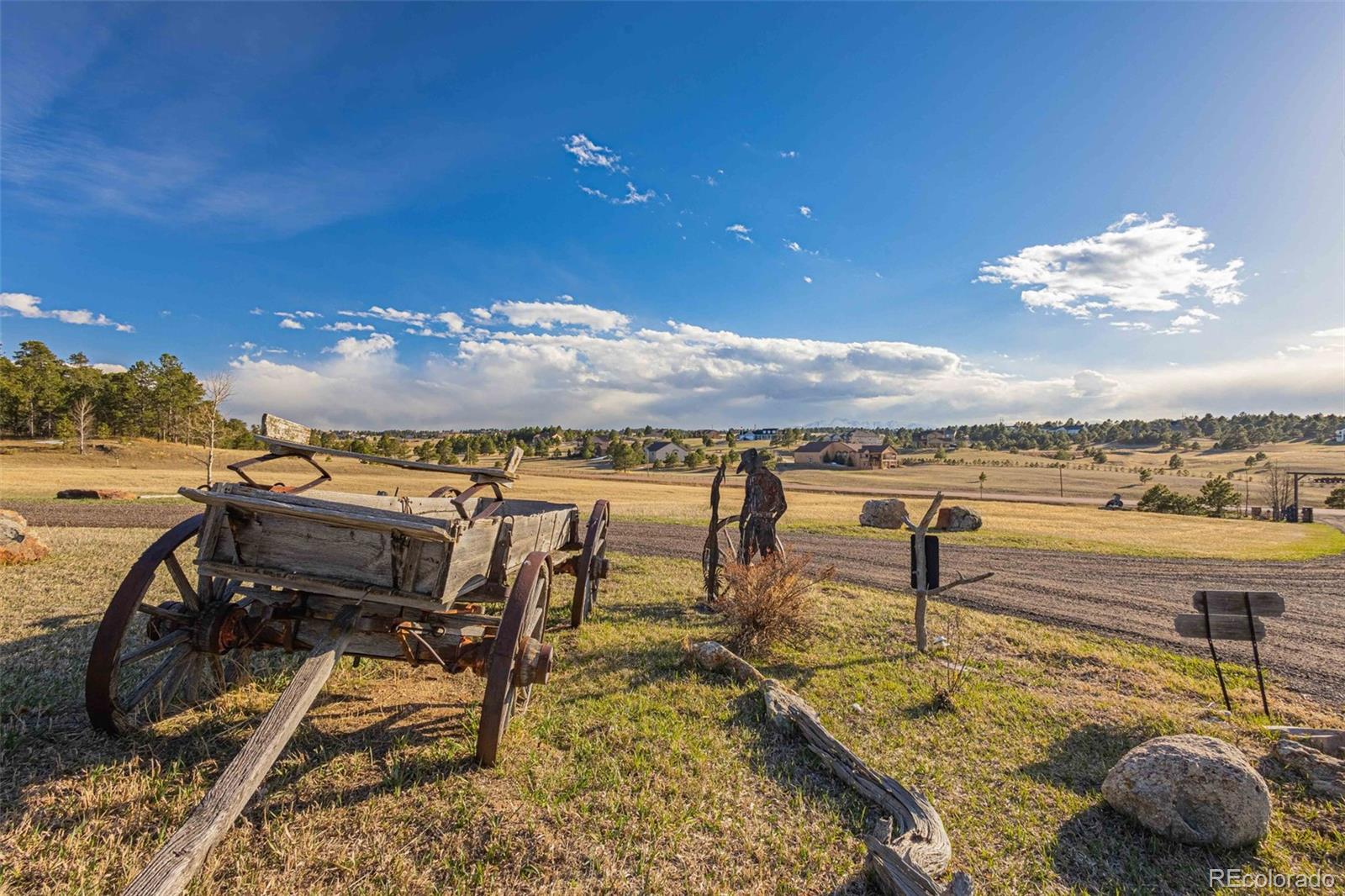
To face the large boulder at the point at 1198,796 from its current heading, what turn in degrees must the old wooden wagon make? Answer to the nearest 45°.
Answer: approximately 90° to its left

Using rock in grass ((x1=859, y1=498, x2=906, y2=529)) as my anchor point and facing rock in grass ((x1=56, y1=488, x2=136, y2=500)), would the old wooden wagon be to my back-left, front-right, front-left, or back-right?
front-left

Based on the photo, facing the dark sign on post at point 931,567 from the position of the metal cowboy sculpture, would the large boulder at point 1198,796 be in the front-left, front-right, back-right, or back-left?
front-right

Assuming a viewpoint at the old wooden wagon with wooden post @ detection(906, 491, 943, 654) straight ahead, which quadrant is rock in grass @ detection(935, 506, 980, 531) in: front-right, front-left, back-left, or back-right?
front-left

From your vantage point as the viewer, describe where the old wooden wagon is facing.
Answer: facing the viewer and to the left of the viewer
